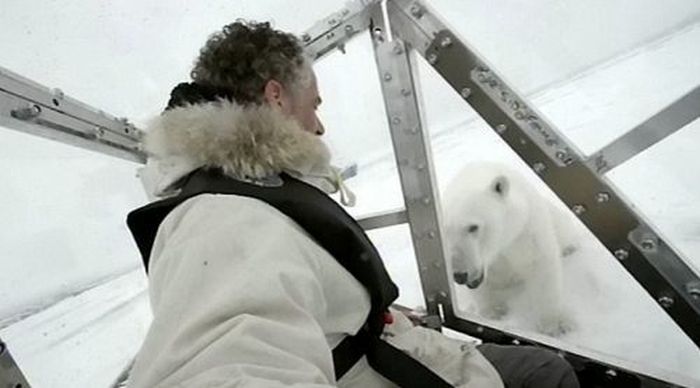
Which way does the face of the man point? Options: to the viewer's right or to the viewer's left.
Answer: to the viewer's right

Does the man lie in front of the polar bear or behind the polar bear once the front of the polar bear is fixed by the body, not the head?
in front

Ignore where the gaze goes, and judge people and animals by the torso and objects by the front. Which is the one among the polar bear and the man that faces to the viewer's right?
the man

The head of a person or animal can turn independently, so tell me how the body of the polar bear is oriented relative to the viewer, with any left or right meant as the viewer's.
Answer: facing the viewer and to the left of the viewer

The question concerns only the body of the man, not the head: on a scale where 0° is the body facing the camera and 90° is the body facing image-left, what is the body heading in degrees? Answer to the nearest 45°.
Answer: approximately 270°

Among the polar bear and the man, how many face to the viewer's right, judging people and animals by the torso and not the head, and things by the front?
1
